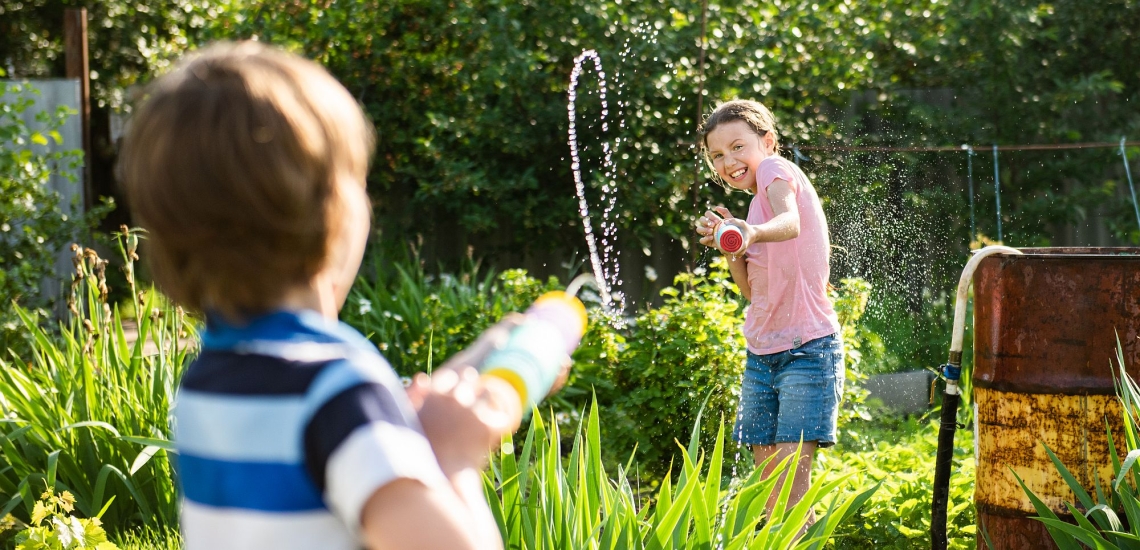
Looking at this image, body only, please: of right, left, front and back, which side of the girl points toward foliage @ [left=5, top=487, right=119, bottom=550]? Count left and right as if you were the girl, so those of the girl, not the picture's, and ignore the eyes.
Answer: front

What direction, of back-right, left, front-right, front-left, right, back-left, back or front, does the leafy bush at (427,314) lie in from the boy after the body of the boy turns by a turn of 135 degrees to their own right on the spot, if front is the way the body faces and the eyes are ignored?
back

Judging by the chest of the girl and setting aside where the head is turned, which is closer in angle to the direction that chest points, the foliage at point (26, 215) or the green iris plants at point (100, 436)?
the green iris plants

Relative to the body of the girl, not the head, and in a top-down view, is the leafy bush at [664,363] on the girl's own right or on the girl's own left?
on the girl's own right

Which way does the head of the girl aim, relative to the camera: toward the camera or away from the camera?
toward the camera

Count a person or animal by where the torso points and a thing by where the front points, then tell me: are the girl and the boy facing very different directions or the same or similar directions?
very different directions

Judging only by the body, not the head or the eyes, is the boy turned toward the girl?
yes

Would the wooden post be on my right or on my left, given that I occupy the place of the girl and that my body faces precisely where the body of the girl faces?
on my right

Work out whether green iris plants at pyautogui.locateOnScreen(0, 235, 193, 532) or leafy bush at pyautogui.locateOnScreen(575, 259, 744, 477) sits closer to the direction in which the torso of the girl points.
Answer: the green iris plants

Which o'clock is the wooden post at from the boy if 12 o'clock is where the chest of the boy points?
The wooden post is roughly at 10 o'clock from the boy.

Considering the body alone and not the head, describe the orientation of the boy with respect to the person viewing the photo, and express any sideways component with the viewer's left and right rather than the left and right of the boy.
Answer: facing away from the viewer and to the right of the viewer

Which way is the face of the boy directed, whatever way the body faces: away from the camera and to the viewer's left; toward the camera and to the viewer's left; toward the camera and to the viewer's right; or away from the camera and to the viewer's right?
away from the camera and to the viewer's right
